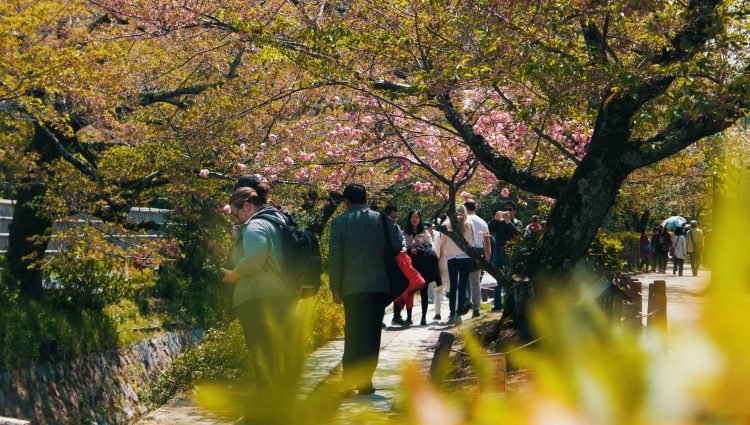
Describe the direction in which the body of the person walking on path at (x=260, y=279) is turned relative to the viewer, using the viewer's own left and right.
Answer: facing to the left of the viewer

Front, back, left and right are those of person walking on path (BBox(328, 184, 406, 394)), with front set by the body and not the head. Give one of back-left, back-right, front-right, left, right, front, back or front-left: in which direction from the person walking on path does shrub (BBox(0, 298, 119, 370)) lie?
front-left

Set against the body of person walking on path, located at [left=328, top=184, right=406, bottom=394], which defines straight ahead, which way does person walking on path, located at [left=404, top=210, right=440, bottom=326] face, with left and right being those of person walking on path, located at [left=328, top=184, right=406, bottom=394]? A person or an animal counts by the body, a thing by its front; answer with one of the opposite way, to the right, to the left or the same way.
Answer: the opposite way

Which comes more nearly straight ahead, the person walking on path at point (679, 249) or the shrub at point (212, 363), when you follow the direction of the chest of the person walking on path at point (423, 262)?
the shrub

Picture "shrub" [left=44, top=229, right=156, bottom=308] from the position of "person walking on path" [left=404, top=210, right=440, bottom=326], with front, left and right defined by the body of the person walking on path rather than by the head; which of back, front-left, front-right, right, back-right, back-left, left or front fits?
right

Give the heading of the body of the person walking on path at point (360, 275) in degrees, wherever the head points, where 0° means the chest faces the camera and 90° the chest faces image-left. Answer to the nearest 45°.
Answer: approximately 180°

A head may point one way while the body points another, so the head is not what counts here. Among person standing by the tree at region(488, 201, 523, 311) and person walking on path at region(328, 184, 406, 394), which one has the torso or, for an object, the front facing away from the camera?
person walking on path at region(328, 184, 406, 394)

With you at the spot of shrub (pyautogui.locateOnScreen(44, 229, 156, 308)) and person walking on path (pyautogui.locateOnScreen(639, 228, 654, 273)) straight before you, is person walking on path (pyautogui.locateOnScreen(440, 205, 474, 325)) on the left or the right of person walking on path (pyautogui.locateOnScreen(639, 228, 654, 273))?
right

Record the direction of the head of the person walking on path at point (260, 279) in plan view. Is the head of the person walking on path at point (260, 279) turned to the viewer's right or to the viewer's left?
to the viewer's left
